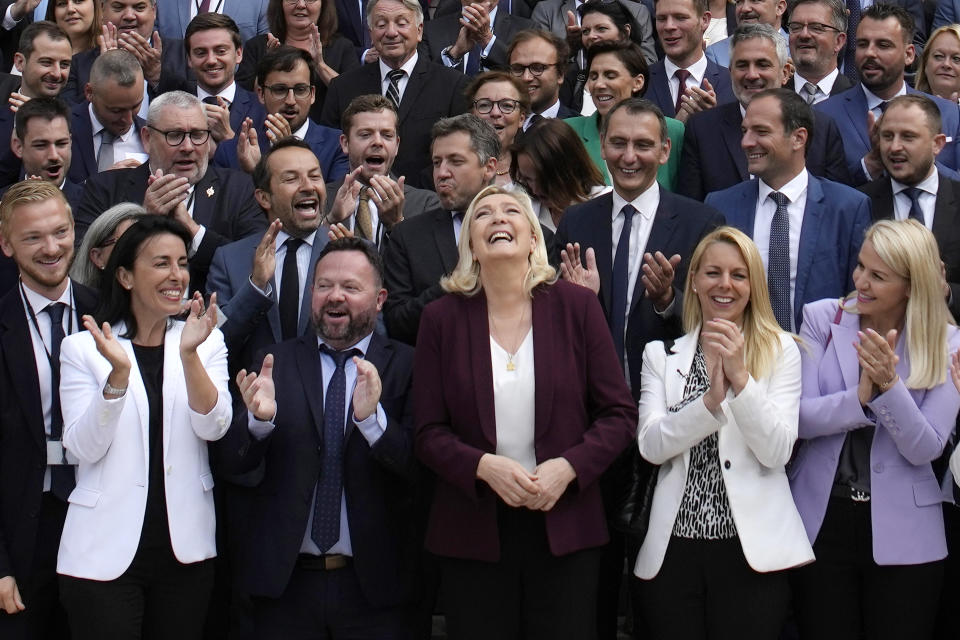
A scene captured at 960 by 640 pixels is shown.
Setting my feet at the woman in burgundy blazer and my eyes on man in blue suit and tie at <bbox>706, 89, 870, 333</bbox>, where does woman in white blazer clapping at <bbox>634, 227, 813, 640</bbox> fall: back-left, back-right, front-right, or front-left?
front-right

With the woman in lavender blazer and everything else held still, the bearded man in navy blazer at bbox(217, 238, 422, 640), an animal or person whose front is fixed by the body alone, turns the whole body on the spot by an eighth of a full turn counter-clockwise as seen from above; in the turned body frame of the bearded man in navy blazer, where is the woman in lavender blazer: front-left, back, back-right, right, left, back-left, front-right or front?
front-left

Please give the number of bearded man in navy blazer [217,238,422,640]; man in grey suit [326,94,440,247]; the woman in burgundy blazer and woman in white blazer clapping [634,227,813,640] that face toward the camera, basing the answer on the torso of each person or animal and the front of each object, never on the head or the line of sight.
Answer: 4

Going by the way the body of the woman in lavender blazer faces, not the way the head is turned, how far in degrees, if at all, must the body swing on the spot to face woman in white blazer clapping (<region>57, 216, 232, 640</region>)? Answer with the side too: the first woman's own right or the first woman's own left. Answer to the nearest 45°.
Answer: approximately 45° to the first woman's own right

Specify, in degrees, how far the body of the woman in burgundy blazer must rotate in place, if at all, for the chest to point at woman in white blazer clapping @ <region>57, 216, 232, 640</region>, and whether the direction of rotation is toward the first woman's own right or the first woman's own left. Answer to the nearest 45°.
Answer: approximately 90° to the first woman's own right

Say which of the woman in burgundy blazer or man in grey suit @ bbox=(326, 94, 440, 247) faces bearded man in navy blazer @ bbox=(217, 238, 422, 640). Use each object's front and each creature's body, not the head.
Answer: the man in grey suit

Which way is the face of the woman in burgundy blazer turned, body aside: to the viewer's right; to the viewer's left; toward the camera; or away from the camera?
toward the camera

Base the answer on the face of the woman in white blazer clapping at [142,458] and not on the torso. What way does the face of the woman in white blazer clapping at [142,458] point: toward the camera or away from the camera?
toward the camera

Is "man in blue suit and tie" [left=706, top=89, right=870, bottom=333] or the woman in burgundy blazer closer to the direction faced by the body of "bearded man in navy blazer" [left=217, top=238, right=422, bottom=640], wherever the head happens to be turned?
the woman in burgundy blazer

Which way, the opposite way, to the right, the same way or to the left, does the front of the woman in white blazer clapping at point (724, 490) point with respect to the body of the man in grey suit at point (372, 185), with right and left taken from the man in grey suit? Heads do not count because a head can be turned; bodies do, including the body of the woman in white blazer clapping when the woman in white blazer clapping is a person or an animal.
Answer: the same way

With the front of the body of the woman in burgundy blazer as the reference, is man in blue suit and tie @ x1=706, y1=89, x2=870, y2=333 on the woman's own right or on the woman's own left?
on the woman's own left

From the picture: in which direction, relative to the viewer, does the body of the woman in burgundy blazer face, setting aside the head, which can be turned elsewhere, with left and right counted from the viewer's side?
facing the viewer

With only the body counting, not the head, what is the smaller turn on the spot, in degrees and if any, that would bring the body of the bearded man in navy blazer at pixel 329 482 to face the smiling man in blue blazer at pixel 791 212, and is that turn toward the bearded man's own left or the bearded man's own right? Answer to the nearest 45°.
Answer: approximately 90° to the bearded man's own left

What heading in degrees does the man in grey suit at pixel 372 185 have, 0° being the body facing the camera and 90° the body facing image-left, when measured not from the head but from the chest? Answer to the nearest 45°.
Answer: approximately 0°

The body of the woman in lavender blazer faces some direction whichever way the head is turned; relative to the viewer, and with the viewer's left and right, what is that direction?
facing the viewer and to the left of the viewer

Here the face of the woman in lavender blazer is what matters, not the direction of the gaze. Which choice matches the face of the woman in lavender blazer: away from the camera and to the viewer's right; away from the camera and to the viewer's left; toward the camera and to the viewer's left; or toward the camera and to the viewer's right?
toward the camera and to the viewer's left

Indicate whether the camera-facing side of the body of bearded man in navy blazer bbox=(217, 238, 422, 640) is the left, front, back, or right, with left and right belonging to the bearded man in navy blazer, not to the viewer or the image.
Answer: front
